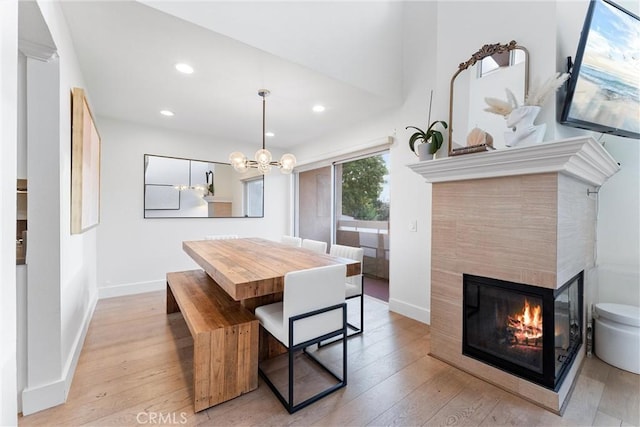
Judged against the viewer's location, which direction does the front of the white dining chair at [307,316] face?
facing away from the viewer and to the left of the viewer

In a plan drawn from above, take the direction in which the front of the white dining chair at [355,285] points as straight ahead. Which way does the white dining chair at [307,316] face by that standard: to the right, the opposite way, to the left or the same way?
to the right

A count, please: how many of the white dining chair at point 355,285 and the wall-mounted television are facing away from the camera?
0

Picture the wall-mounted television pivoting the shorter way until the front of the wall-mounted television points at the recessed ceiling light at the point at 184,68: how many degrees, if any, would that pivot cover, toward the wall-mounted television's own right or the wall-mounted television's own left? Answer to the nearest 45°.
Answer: approximately 90° to the wall-mounted television's own right

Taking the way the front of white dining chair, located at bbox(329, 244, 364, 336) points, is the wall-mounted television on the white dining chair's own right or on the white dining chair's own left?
on the white dining chair's own left

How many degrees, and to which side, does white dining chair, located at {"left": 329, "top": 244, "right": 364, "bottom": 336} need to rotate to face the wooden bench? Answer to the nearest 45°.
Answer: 0° — it already faces it

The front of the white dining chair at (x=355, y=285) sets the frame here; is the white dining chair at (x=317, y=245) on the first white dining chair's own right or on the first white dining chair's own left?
on the first white dining chair's own right

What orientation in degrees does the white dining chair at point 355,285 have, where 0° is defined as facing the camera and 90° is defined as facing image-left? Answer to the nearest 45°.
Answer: approximately 45°

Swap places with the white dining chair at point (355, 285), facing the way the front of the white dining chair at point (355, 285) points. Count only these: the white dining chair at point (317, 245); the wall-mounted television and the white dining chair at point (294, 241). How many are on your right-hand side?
2
